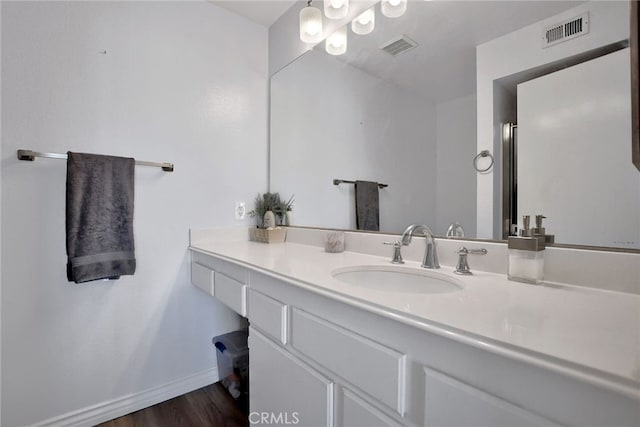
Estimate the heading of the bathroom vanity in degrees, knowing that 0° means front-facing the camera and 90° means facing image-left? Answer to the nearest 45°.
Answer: approximately 45°

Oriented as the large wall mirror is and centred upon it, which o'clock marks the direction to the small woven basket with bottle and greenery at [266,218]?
The small woven basket with bottle and greenery is roughly at 2 o'clock from the large wall mirror.

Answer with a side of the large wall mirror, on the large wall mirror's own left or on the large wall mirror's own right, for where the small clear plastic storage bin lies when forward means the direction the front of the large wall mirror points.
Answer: on the large wall mirror's own right

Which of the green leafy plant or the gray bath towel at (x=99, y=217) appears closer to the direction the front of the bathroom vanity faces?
the gray bath towel

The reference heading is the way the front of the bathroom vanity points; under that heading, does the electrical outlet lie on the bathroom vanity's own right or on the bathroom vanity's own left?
on the bathroom vanity's own right

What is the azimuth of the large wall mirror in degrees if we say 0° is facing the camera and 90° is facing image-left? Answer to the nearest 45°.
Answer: approximately 45°
